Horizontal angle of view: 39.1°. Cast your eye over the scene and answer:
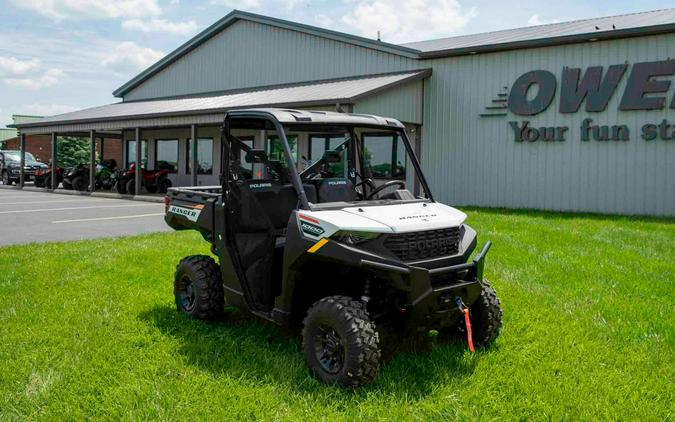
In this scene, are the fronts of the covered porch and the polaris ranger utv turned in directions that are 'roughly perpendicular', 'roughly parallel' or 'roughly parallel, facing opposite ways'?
roughly perpendicular

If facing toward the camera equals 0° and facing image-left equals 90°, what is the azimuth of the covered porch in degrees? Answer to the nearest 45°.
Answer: approximately 45°

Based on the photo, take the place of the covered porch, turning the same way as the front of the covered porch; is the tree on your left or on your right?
on your right

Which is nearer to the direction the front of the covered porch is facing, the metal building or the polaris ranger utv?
the polaris ranger utv

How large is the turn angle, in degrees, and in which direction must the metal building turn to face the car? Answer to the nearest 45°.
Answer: approximately 90° to its right

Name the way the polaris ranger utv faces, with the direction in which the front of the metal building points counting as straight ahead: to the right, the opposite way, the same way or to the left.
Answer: to the left

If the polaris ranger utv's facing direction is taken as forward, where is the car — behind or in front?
behind
